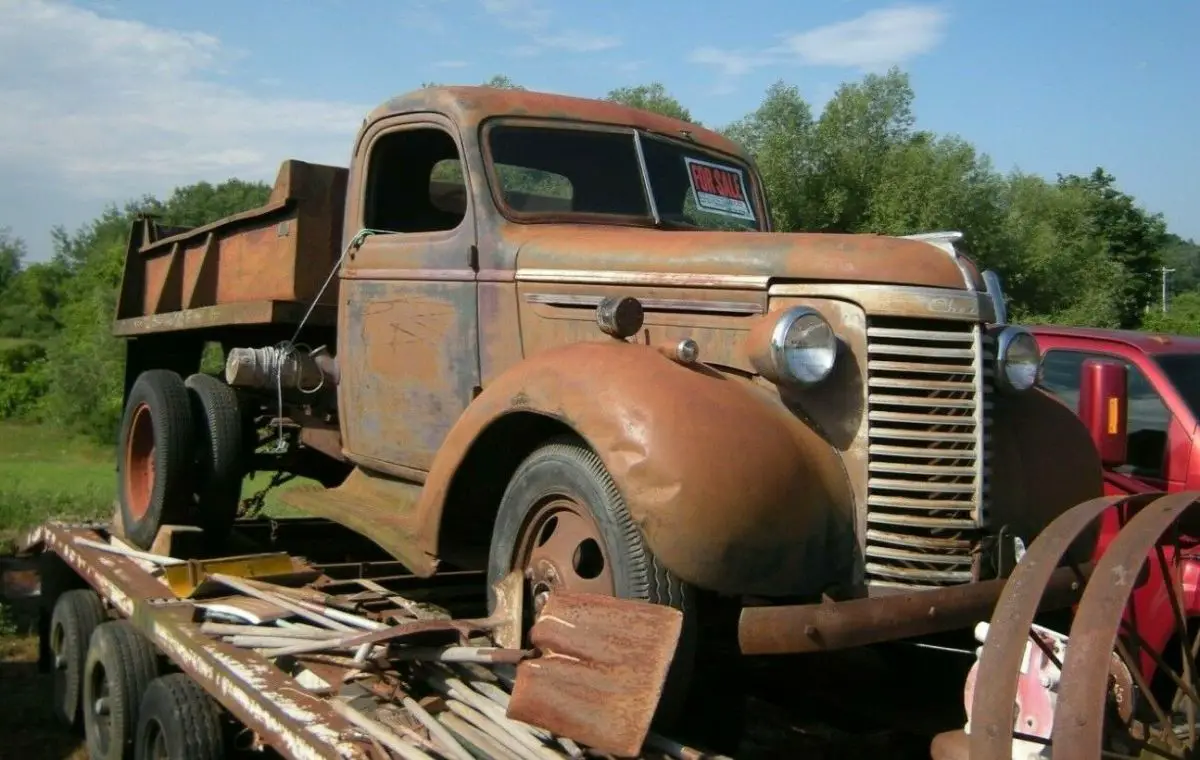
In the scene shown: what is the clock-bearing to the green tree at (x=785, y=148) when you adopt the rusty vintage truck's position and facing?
The green tree is roughly at 8 o'clock from the rusty vintage truck.

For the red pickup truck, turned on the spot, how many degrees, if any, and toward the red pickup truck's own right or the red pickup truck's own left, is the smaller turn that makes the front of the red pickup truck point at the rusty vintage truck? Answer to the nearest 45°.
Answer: approximately 90° to the red pickup truck's own right

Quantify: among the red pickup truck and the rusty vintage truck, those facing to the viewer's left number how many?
0

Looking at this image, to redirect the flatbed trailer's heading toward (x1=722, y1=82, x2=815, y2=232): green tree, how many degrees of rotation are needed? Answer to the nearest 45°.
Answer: approximately 90° to its left

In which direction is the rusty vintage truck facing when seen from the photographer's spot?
facing the viewer and to the right of the viewer

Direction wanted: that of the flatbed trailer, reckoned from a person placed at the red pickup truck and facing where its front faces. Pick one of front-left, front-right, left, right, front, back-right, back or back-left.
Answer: right

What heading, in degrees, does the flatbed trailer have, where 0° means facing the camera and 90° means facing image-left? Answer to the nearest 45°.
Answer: approximately 315°

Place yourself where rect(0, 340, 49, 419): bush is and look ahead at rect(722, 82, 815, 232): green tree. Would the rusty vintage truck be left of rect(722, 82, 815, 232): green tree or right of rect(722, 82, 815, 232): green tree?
right
